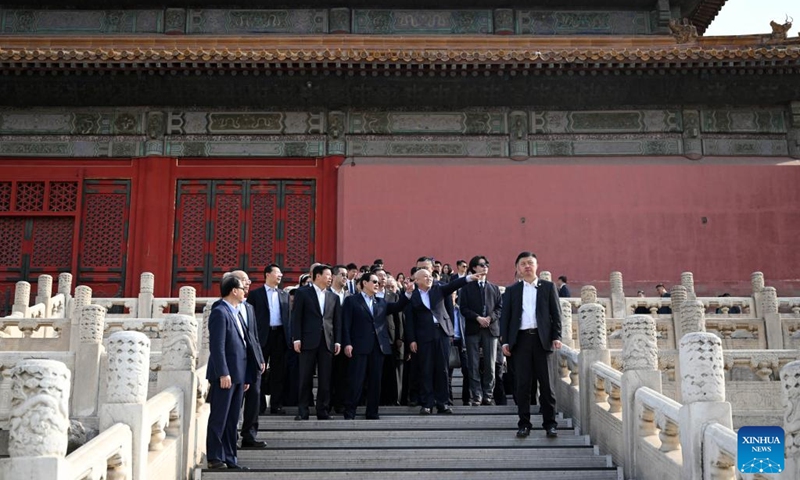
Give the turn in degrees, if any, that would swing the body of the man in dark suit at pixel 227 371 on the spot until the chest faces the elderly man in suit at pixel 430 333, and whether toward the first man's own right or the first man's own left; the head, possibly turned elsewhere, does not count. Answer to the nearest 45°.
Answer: approximately 90° to the first man's own left

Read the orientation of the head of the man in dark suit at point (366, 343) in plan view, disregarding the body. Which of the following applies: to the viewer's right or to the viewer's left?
to the viewer's right

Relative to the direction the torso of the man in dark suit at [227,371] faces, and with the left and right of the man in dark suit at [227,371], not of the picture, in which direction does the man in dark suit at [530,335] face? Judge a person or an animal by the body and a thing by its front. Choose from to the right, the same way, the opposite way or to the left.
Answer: to the right

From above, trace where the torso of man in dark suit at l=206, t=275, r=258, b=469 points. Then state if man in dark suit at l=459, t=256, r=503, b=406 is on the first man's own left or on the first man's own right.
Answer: on the first man's own left

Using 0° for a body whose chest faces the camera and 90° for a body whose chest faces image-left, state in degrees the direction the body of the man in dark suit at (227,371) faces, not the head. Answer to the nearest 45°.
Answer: approximately 315°

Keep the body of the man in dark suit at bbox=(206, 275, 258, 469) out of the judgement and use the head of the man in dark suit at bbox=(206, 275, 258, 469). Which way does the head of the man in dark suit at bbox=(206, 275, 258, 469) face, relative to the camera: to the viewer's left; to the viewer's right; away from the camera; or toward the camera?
to the viewer's right
